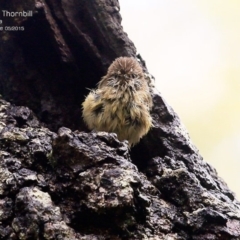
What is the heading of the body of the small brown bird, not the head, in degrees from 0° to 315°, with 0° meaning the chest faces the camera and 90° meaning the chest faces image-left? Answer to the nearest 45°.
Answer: approximately 0°
